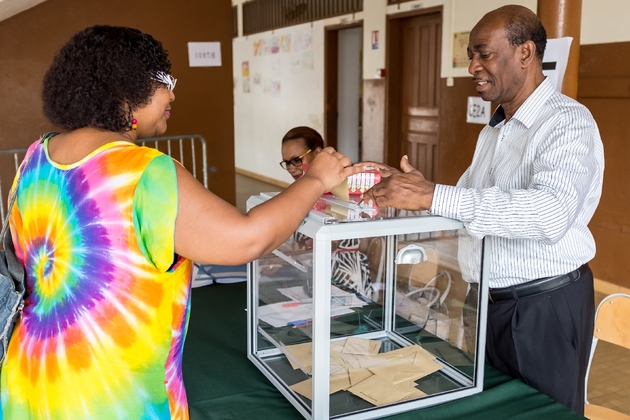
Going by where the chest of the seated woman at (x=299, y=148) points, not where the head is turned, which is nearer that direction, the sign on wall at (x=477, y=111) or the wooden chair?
the wooden chair

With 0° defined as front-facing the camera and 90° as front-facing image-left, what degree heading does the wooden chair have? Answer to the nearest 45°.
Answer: approximately 45°

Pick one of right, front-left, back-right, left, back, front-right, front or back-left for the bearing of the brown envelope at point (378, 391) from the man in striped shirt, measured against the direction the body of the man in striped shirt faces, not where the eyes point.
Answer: front-left

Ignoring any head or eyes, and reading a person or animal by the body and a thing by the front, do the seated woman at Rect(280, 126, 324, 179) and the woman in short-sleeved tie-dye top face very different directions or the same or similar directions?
very different directions

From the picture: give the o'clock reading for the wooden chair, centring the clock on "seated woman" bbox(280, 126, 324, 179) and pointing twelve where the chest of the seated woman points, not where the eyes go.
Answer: The wooden chair is roughly at 9 o'clock from the seated woman.

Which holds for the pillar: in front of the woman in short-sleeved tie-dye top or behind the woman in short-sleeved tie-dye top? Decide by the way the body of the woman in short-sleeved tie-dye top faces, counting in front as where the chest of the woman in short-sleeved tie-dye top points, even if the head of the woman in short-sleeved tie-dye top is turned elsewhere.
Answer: in front

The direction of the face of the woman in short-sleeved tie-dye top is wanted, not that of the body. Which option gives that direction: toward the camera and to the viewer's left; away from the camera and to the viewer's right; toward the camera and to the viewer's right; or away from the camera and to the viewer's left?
away from the camera and to the viewer's right

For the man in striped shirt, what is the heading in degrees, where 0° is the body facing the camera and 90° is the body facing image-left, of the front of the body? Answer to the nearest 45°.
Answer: approximately 90°

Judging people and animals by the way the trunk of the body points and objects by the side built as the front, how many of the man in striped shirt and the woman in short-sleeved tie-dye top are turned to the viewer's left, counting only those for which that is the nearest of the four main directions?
1
